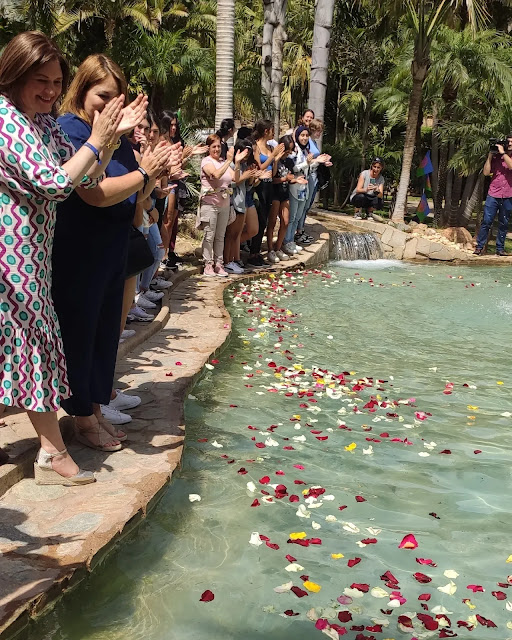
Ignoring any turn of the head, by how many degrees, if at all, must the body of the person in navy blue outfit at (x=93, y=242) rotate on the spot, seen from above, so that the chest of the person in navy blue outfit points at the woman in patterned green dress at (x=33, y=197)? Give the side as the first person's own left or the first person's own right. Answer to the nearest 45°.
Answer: approximately 135° to the first person's own right

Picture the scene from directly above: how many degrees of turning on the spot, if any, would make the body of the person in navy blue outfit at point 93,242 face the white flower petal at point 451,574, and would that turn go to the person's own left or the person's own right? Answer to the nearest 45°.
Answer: approximately 45° to the person's own right

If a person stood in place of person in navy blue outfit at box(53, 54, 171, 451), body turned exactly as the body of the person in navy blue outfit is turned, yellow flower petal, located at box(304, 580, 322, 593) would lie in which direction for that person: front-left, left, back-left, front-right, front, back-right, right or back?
front-right

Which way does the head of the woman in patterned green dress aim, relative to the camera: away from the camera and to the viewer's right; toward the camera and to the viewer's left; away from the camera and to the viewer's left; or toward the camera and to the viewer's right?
toward the camera and to the viewer's right

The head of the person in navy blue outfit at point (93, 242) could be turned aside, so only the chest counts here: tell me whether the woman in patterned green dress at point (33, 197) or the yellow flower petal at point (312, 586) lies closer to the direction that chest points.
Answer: the yellow flower petal

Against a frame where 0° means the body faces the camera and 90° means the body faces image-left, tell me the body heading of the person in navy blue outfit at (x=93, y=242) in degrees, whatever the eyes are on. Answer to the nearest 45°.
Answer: approximately 270°

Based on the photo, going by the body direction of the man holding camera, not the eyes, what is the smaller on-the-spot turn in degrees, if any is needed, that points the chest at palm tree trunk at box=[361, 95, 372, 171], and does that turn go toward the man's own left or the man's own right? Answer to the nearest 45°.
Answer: approximately 90° to the man's own right

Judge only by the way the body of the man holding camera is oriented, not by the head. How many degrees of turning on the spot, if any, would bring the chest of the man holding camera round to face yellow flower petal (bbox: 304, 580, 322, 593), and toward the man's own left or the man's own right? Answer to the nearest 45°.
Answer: approximately 45° to the man's own left

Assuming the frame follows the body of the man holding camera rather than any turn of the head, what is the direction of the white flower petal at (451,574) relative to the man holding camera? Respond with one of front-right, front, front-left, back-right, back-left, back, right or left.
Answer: front-left

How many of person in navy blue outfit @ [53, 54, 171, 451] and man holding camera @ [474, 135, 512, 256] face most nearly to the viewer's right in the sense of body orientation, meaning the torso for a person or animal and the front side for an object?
1

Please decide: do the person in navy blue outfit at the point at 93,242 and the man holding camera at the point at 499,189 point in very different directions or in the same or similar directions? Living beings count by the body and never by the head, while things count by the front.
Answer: very different directions

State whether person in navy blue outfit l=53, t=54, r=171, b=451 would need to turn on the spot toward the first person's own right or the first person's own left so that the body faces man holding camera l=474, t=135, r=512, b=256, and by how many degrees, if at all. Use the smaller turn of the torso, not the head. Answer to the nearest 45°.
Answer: approximately 45° to the first person's own left
